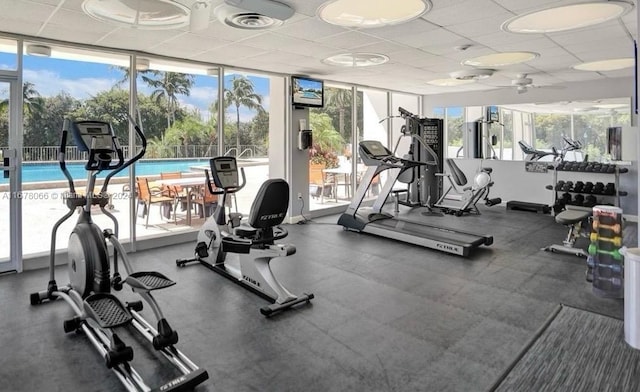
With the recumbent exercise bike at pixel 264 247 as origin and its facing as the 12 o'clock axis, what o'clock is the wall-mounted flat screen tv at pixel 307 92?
The wall-mounted flat screen tv is roughly at 2 o'clock from the recumbent exercise bike.

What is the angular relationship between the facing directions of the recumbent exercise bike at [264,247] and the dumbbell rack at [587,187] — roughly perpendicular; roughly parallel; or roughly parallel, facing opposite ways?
roughly perpendicular

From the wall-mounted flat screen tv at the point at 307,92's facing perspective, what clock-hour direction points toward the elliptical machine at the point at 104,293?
The elliptical machine is roughly at 2 o'clock from the wall-mounted flat screen tv.

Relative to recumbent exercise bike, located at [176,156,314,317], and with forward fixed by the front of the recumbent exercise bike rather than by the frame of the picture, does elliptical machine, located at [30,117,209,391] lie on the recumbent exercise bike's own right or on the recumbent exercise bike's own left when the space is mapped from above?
on the recumbent exercise bike's own left

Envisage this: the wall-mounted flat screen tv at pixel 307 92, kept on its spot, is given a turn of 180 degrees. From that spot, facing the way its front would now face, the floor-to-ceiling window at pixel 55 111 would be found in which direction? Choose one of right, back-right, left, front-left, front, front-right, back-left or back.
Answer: left

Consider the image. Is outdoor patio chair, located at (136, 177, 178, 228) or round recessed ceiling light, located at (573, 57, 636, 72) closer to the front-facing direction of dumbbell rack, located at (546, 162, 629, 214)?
the round recessed ceiling light

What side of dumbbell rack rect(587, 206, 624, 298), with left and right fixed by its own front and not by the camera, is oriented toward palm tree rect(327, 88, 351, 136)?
right

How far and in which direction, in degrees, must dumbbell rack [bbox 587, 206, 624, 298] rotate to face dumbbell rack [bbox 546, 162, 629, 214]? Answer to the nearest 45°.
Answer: approximately 135° to its right

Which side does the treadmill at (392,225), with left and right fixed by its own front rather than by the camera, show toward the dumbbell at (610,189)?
right

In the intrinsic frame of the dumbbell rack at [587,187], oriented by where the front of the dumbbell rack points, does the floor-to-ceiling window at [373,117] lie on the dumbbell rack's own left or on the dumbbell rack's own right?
on the dumbbell rack's own right

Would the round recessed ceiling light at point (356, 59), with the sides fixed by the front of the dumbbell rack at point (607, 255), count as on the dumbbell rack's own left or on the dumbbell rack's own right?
on the dumbbell rack's own right

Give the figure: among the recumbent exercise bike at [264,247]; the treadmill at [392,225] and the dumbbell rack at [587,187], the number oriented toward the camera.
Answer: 1

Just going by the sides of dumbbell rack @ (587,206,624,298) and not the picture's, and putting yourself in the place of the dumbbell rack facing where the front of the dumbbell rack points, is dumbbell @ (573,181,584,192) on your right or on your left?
on your right

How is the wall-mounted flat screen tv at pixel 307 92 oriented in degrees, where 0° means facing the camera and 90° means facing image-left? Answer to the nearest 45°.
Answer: approximately 315°

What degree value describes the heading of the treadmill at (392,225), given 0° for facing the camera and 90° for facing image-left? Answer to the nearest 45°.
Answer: approximately 135°

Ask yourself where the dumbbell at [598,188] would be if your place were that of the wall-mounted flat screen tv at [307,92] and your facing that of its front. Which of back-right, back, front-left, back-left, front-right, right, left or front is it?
front-left

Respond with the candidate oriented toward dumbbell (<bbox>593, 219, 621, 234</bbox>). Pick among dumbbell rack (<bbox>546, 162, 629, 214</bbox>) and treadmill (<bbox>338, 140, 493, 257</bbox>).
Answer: the dumbbell rack
